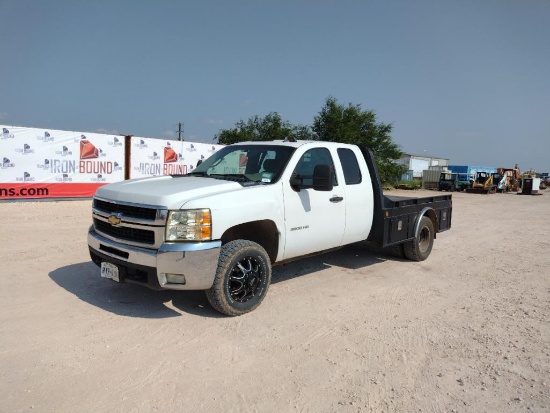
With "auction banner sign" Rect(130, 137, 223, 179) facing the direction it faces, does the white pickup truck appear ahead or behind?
ahead

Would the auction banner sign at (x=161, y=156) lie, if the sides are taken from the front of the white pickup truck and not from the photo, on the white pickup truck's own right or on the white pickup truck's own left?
on the white pickup truck's own right

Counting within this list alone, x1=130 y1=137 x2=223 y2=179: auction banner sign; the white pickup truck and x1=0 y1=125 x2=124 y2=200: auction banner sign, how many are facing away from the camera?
0

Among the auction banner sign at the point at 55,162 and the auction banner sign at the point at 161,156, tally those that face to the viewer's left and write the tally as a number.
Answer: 0

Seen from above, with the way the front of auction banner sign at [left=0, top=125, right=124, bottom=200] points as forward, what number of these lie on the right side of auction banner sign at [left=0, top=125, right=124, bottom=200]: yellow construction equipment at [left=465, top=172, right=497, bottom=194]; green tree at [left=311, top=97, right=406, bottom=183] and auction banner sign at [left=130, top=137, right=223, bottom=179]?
0

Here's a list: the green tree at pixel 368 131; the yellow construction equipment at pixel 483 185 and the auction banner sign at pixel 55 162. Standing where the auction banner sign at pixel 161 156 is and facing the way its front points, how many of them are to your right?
1

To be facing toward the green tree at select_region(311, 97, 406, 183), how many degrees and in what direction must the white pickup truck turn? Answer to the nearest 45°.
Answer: approximately 135° to its right

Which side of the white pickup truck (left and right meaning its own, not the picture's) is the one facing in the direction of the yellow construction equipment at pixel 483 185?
back

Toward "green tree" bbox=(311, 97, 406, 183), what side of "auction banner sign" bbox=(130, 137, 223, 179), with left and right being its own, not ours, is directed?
left

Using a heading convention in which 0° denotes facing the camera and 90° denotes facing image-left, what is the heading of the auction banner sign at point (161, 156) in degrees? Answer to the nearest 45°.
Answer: approximately 315°

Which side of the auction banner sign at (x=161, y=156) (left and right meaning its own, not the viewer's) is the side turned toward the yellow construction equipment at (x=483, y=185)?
left

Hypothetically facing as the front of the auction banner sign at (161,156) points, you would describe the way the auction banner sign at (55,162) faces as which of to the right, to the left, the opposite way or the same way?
the same way

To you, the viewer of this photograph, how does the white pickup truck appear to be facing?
facing the viewer and to the left of the viewer
